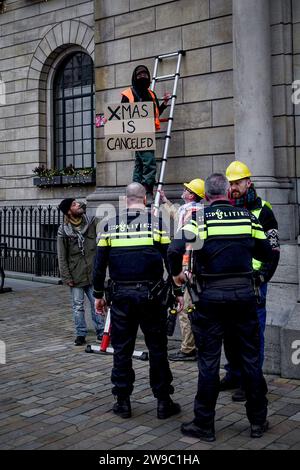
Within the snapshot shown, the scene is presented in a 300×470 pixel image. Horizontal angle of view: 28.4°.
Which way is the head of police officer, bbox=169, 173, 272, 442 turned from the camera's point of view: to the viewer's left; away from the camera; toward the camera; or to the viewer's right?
away from the camera

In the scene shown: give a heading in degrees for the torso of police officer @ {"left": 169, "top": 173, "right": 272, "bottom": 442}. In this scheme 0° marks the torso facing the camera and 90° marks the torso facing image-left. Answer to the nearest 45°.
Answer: approximately 180°

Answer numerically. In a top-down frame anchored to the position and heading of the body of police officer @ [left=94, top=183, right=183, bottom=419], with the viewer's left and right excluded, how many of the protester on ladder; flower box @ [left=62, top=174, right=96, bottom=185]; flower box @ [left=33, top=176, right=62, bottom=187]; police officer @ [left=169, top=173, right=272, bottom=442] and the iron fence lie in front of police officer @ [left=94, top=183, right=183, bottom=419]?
4

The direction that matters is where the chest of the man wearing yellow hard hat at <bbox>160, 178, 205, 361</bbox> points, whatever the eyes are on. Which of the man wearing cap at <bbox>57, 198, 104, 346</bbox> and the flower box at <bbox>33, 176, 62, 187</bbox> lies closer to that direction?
the man wearing cap

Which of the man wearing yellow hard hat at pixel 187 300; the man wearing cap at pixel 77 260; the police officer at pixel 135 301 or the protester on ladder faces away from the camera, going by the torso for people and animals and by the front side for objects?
the police officer

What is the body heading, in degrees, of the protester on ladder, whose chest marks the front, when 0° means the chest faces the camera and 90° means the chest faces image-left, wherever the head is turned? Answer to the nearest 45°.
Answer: approximately 0°

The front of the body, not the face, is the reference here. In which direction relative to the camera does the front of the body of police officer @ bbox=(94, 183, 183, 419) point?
away from the camera

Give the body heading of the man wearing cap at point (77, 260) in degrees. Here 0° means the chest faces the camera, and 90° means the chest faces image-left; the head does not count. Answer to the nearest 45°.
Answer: approximately 315°

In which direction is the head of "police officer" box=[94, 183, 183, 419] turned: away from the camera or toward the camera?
away from the camera
